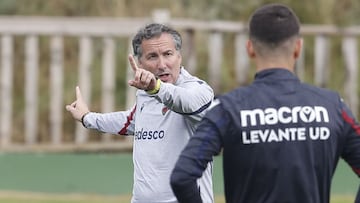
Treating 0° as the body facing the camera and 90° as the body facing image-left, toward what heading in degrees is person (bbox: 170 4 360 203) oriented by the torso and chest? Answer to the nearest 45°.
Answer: approximately 180°

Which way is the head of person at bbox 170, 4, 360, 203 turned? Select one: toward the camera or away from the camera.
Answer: away from the camera
